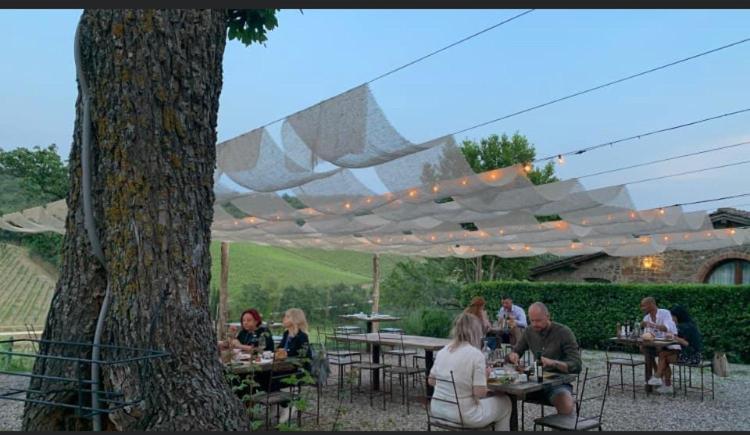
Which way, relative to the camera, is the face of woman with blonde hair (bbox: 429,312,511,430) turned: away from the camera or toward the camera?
away from the camera

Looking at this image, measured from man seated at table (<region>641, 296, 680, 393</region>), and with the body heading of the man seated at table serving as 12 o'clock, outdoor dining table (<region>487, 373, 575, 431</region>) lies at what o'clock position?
The outdoor dining table is roughly at 11 o'clock from the man seated at table.

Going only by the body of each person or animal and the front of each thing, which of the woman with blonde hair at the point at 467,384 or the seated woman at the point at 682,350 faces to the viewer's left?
the seated woman

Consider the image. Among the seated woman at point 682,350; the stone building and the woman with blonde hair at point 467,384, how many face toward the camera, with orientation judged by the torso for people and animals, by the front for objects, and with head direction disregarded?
1

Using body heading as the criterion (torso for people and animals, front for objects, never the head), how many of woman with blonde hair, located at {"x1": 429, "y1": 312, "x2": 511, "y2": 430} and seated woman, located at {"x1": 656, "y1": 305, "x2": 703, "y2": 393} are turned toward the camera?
0

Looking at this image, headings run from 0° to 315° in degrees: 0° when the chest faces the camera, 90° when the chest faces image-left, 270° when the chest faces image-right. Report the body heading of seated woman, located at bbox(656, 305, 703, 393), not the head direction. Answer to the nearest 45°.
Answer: approximately 90°

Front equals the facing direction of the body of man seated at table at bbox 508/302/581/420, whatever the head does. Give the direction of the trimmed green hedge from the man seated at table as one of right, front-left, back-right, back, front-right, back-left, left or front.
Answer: back-right

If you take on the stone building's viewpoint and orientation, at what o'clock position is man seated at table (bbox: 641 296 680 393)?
The man seated at table is roughly at 12 o'clock from the stone building.

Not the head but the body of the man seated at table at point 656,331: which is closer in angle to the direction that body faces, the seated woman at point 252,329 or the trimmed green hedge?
the seated woman

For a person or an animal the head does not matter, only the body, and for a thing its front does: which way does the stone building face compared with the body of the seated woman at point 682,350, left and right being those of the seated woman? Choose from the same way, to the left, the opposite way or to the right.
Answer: to the left

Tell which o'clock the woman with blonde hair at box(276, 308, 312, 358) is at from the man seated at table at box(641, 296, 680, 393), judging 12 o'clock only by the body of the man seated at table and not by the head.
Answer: The woman with blonde hair is roughly at 12 o'clock from the man seated at table.

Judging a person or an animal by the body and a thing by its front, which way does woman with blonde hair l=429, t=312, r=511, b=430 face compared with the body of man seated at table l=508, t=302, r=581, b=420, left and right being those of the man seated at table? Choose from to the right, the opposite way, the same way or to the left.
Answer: the opposite way
